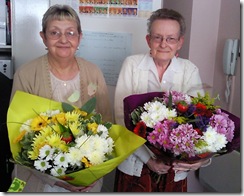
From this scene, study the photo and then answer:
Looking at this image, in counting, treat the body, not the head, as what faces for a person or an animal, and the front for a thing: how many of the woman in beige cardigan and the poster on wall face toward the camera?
2

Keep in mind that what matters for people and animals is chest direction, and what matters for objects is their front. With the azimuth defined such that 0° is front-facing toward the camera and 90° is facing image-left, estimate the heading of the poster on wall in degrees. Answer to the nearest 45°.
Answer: approximately 0°

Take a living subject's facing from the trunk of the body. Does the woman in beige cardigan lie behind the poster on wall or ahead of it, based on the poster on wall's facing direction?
ahead
